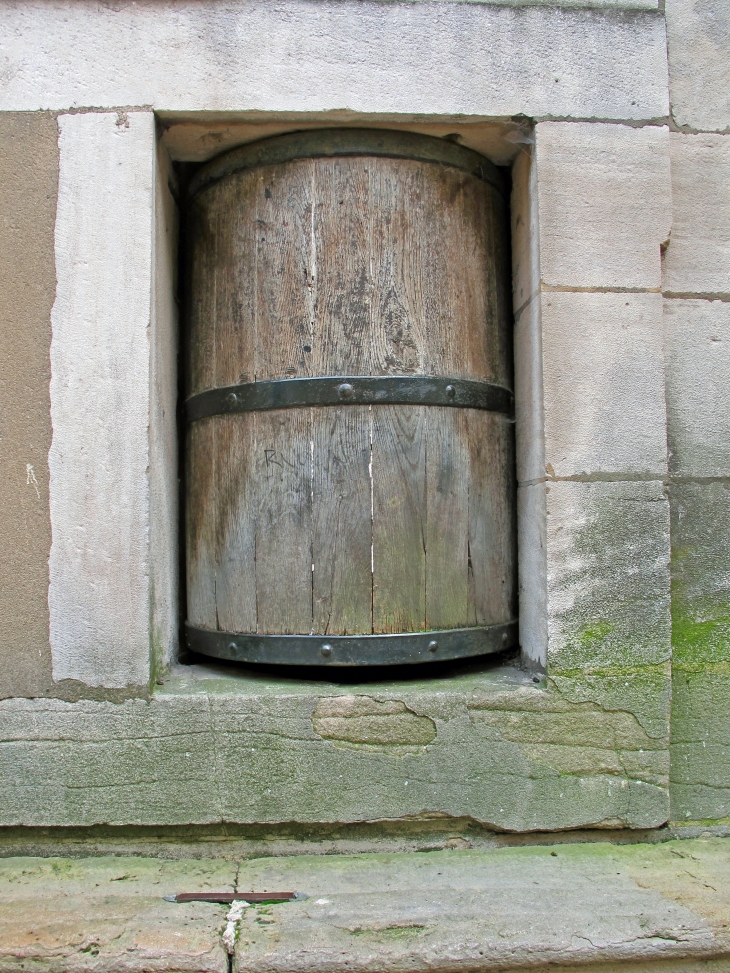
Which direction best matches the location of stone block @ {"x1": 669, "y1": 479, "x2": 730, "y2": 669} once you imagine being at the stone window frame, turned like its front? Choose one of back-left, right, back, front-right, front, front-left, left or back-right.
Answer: left

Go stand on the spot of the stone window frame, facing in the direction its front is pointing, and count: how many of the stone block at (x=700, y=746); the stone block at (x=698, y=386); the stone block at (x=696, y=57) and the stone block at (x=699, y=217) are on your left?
4

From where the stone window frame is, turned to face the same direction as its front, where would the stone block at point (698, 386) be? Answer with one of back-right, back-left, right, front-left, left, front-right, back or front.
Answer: left

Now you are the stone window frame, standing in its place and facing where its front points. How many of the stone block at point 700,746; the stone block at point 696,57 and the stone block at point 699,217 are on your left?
3

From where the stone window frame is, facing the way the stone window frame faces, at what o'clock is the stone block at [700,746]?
The stone block is roughly at 9 o'clock from the stone window frame.

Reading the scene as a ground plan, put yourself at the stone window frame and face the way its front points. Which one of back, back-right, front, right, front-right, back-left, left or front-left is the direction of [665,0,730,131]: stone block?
left

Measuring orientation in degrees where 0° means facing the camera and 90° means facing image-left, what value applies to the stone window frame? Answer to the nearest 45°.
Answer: approximately 0°

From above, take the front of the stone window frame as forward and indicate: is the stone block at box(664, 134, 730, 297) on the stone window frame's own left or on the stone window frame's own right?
on the stone window frame's own left
